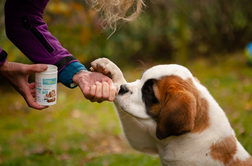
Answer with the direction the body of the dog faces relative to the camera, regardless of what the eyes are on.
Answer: to the viewer's left
